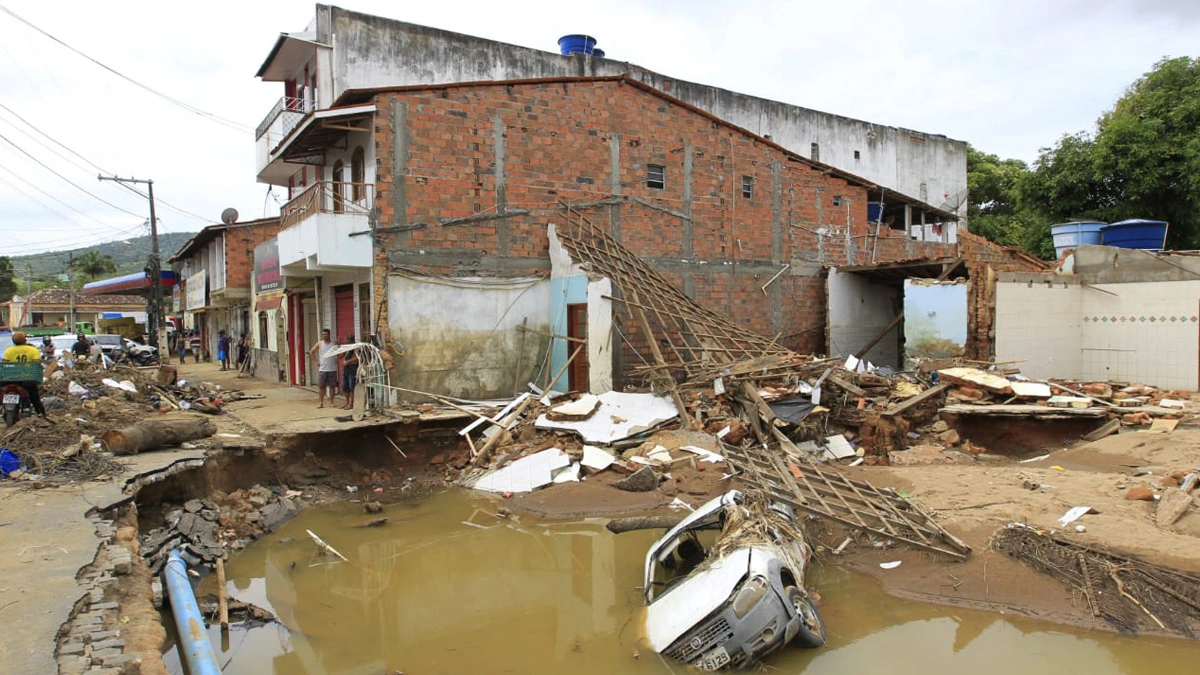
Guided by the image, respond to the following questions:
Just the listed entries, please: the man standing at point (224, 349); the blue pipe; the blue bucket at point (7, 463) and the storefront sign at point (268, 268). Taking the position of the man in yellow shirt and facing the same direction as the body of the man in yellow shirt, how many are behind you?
2

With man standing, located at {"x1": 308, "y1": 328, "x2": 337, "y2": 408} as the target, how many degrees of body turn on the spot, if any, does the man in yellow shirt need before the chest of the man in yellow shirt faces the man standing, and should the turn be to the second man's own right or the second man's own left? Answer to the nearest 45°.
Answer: approximately 90° to the second man's own right

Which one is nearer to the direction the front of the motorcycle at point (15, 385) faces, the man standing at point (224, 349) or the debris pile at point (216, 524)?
the man standing

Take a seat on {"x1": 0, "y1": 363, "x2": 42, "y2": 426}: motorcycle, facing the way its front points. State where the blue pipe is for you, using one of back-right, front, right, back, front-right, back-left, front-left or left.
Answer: back

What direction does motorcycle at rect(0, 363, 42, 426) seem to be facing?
away from the camera

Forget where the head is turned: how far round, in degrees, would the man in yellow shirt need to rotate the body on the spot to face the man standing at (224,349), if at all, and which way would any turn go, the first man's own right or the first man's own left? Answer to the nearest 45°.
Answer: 0° — they already face them

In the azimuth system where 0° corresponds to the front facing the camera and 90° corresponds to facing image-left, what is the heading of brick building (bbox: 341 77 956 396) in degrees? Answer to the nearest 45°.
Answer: approximately 90°

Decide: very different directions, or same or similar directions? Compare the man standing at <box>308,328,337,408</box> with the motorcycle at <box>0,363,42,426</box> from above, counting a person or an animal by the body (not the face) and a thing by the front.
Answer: very different directions

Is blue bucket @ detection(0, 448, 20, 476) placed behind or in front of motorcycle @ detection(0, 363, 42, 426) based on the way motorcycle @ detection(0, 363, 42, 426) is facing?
behind

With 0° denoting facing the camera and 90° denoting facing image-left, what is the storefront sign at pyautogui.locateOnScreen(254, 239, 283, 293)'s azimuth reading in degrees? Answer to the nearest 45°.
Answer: approximately 45°

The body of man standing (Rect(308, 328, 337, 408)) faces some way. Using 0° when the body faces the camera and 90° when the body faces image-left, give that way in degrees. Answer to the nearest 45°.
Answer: approximately 0°

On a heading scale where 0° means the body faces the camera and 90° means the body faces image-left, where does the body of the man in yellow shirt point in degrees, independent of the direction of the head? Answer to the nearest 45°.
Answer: approximately 180°

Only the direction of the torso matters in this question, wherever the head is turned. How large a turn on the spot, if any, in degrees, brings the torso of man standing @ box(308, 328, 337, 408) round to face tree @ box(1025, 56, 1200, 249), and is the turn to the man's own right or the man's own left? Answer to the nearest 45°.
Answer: approximately 90° to the man's own left

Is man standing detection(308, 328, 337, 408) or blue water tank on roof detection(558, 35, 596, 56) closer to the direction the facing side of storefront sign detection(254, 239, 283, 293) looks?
the man standing
